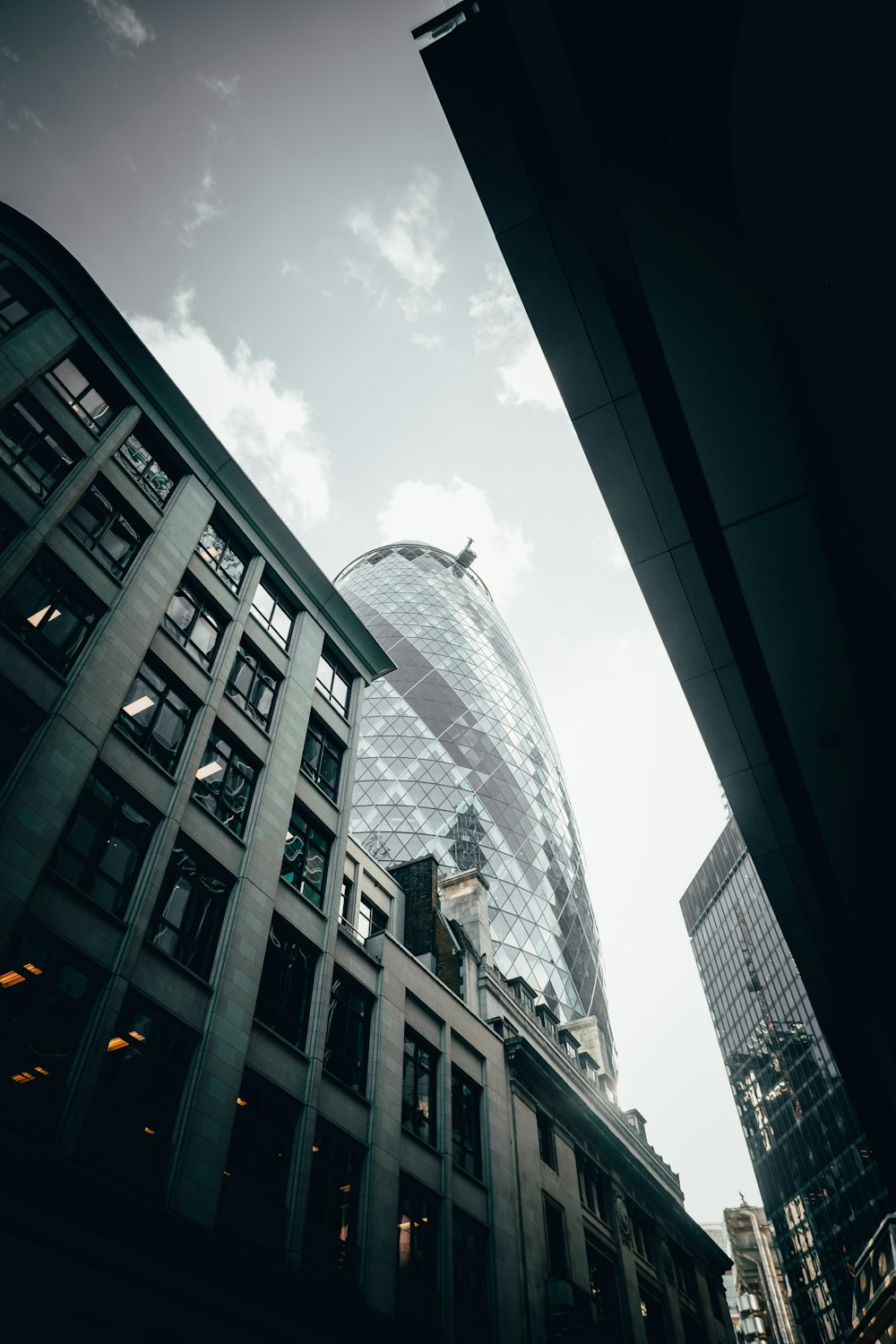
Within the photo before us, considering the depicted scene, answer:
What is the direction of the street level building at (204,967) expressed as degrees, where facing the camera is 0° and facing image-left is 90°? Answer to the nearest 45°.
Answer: approximately 315°
